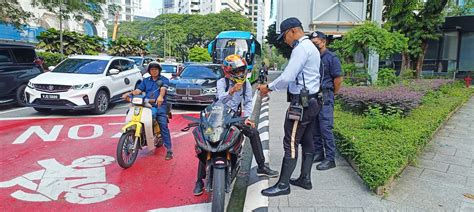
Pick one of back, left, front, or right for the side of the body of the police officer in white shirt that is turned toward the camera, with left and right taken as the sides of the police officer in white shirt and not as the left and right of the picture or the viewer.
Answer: left

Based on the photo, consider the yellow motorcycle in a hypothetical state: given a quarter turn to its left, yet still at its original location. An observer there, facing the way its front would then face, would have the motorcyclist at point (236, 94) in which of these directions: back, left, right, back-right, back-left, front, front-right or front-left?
front

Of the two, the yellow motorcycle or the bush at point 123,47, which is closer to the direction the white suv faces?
the yellow motorcycle

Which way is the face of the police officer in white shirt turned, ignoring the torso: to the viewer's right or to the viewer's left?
to the viewer's left

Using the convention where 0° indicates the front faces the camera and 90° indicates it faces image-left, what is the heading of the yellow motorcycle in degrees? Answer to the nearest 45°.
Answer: approximately 45°

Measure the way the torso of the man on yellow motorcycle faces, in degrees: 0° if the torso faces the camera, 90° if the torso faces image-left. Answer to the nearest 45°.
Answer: approximately 45°

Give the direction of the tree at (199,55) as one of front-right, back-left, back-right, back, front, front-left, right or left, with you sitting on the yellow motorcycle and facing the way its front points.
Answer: back-right

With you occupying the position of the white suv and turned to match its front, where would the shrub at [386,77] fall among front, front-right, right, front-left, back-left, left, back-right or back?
back-left

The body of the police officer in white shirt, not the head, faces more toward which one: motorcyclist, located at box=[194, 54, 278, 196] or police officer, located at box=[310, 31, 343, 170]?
the motorcyclist

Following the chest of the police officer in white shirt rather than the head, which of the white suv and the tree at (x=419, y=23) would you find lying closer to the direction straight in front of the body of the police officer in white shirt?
the white suv

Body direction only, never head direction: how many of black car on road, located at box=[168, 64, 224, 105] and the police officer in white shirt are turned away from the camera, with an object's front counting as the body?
0

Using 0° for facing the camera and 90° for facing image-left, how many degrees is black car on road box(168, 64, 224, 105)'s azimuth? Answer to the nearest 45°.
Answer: approximately 45°

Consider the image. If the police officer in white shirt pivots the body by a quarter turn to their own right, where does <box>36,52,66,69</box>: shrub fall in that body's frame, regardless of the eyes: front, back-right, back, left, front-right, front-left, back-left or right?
front-left

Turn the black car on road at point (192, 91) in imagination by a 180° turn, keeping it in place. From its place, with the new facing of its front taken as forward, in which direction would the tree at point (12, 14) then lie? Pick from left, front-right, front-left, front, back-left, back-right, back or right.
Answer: left

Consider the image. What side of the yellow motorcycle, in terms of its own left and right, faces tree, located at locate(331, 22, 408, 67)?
back
